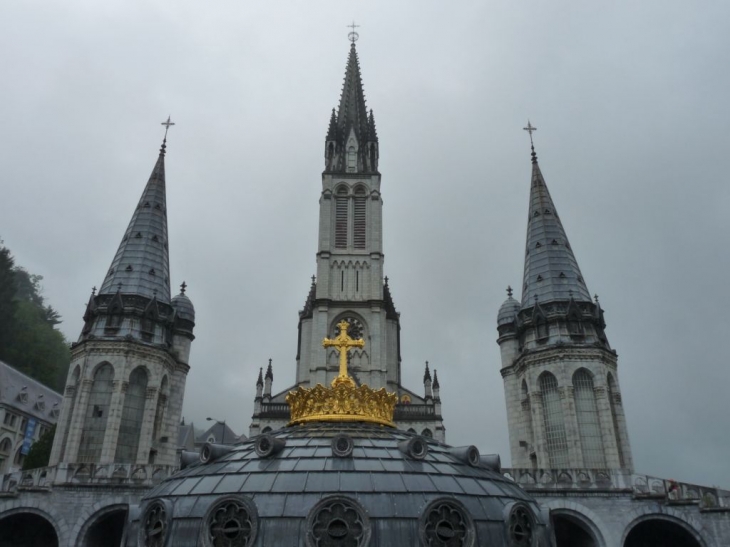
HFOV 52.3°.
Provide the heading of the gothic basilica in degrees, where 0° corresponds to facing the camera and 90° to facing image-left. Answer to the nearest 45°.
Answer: approximately 0°

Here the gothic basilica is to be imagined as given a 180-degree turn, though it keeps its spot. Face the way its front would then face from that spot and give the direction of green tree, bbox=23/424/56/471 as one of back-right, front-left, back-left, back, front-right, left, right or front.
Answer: front-left
